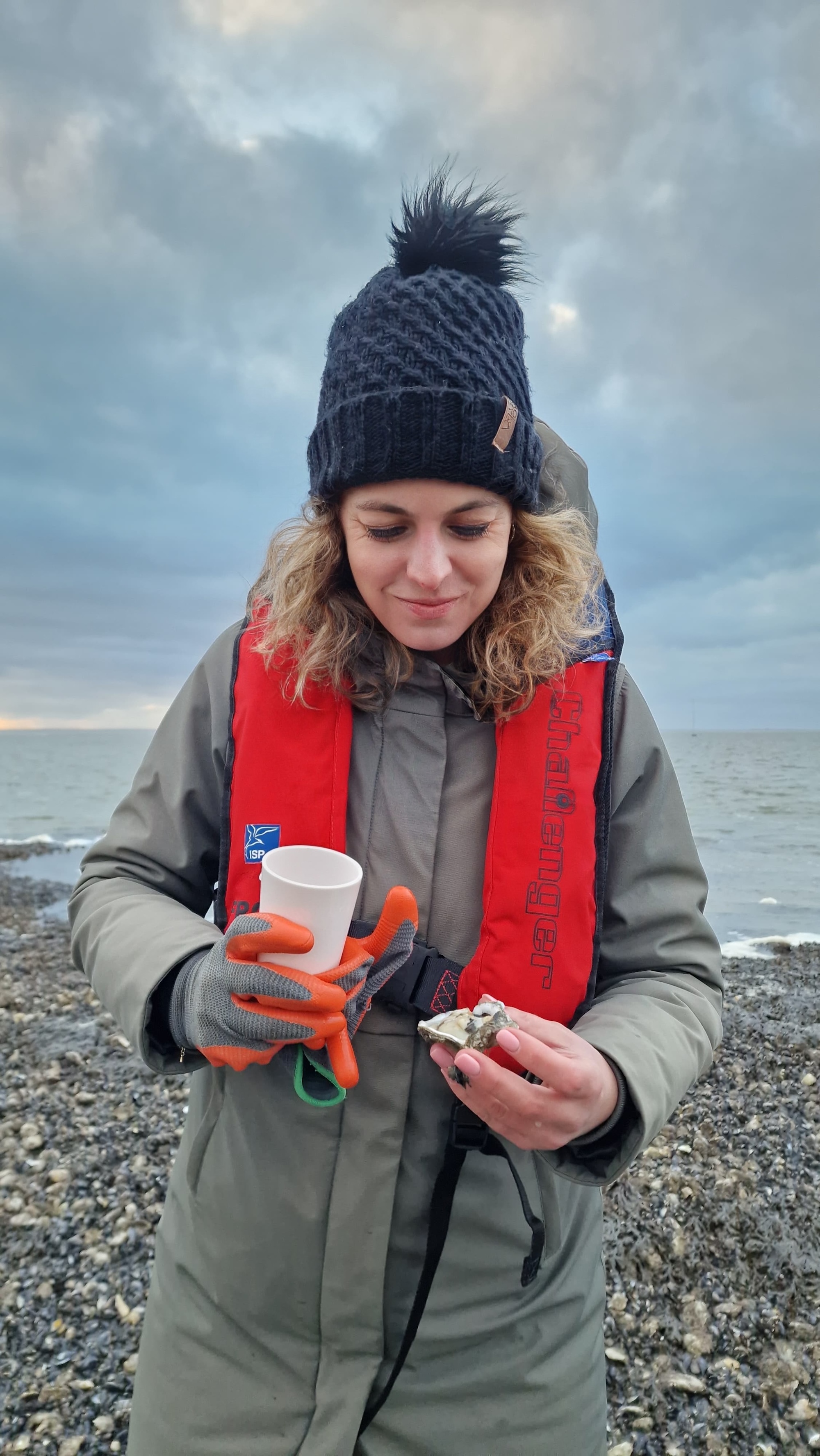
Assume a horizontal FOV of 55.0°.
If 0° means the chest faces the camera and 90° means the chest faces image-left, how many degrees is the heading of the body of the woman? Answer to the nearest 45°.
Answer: approximately 0°
